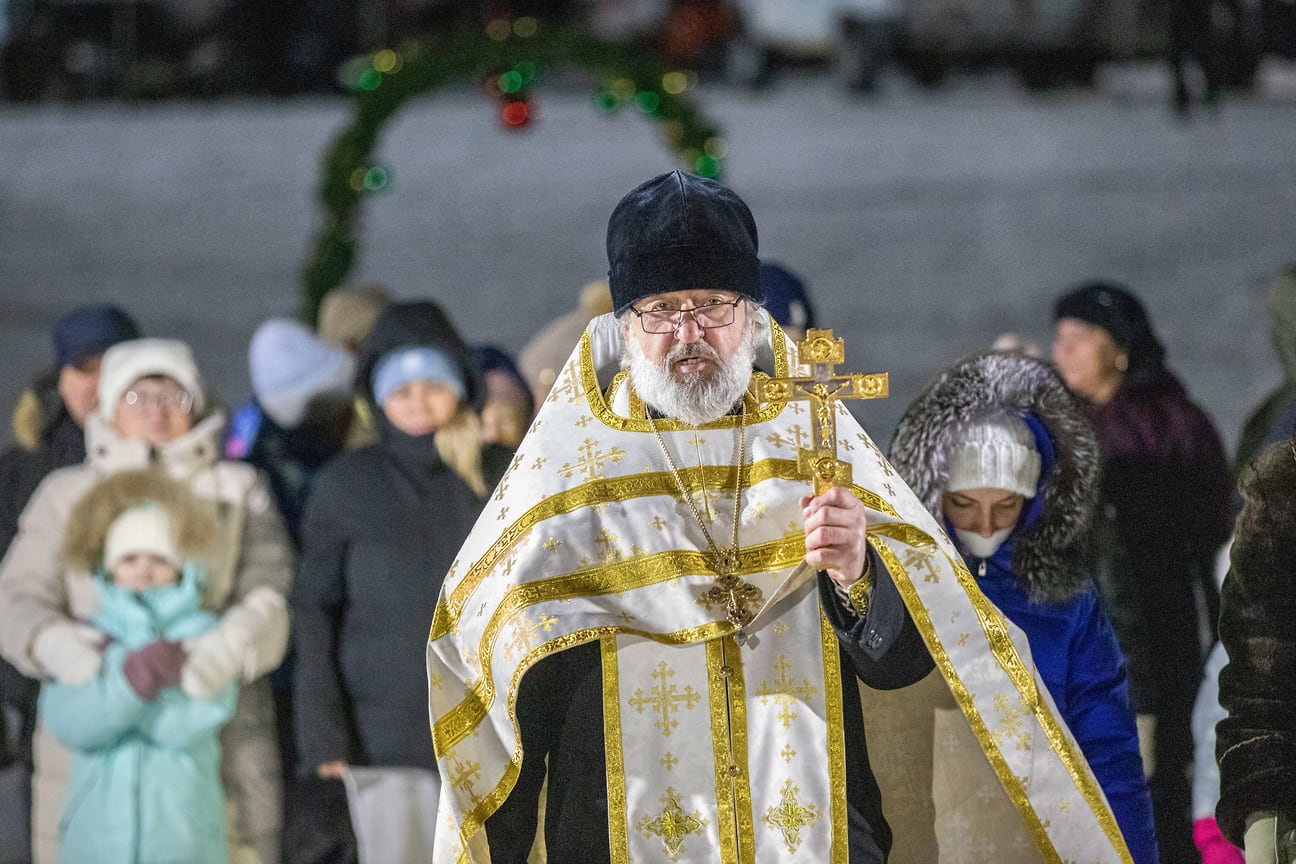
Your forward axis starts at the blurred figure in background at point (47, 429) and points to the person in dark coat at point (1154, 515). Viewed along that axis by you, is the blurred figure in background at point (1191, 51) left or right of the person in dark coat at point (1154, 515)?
left

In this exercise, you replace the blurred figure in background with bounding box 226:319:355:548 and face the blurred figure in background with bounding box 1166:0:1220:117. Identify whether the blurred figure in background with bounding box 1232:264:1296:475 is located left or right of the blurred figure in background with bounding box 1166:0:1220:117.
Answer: right

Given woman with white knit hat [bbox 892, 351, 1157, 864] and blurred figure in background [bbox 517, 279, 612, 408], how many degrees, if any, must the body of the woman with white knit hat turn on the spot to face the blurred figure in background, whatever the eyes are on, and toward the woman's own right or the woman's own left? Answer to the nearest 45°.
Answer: approximately 90° to the woman's own right

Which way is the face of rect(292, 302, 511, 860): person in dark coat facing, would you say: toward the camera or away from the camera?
toward the camera

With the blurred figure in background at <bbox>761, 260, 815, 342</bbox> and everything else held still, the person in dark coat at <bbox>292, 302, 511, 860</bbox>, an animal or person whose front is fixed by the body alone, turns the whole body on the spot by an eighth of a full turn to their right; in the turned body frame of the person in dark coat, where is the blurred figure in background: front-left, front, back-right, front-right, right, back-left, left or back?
back-left

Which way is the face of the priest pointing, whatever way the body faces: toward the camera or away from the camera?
toward the camera

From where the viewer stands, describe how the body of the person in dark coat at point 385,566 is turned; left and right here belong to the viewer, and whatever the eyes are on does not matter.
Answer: facing the viewer

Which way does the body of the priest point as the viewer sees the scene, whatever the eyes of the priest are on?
toward the camera

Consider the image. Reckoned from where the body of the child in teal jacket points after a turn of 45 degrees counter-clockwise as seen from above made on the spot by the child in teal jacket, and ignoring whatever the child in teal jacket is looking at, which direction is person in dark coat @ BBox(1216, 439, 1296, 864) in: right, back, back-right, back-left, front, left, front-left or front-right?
front
